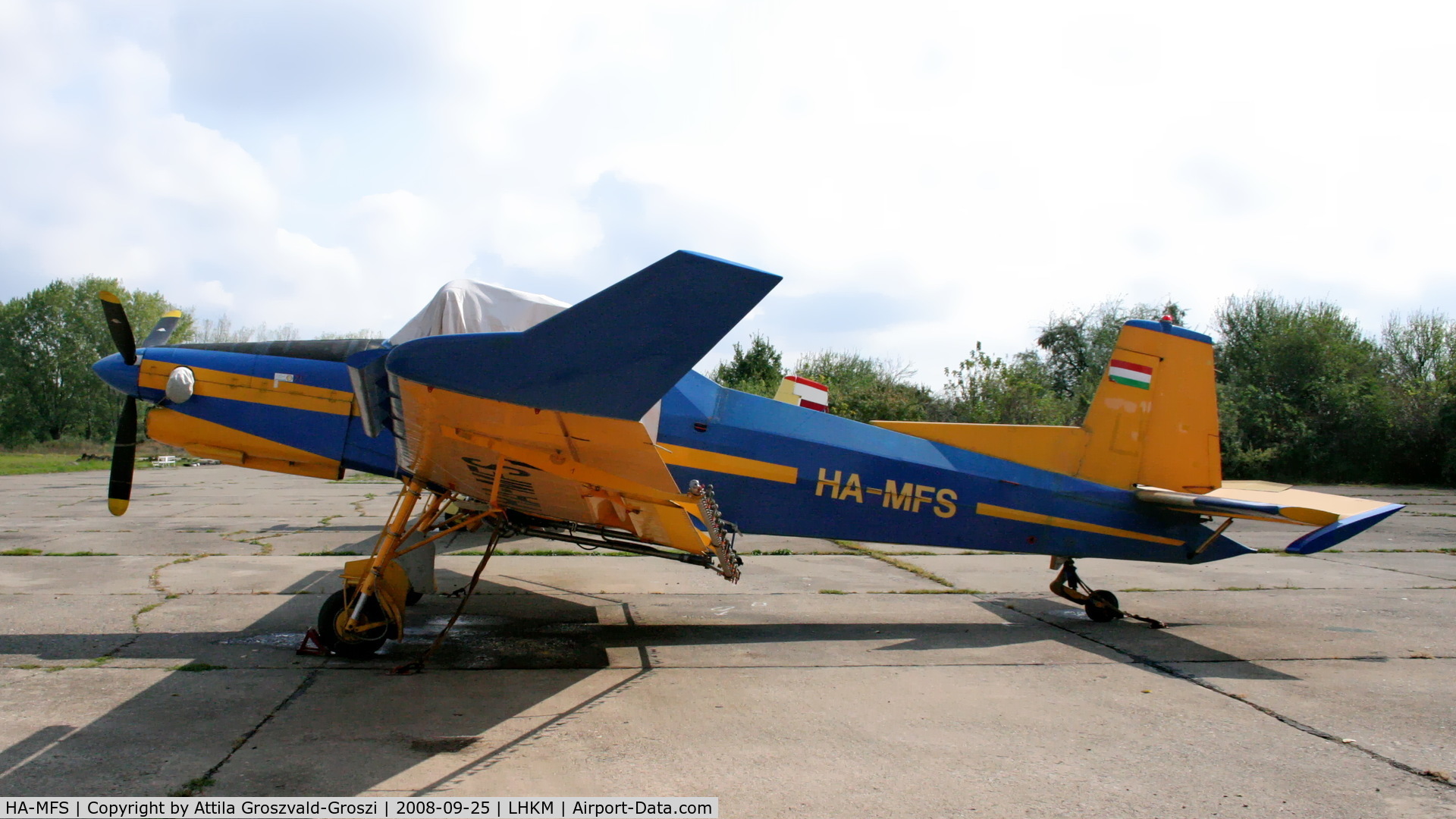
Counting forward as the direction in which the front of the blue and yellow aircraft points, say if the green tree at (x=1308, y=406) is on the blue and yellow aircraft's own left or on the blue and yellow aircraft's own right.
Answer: on the blue and yellow aircraft's own right

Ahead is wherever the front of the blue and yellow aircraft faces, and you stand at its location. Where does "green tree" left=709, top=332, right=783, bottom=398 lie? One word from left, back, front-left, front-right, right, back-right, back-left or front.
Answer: right

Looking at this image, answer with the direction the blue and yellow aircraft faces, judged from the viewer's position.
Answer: facing to the left of the viewer

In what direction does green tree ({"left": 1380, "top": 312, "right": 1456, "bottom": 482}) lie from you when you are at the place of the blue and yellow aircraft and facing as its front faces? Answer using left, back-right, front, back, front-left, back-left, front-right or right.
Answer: back-right

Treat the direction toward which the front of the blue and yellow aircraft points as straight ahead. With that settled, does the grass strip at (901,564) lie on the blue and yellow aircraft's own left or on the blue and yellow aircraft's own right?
on the blue and yellow aircraft's own right
